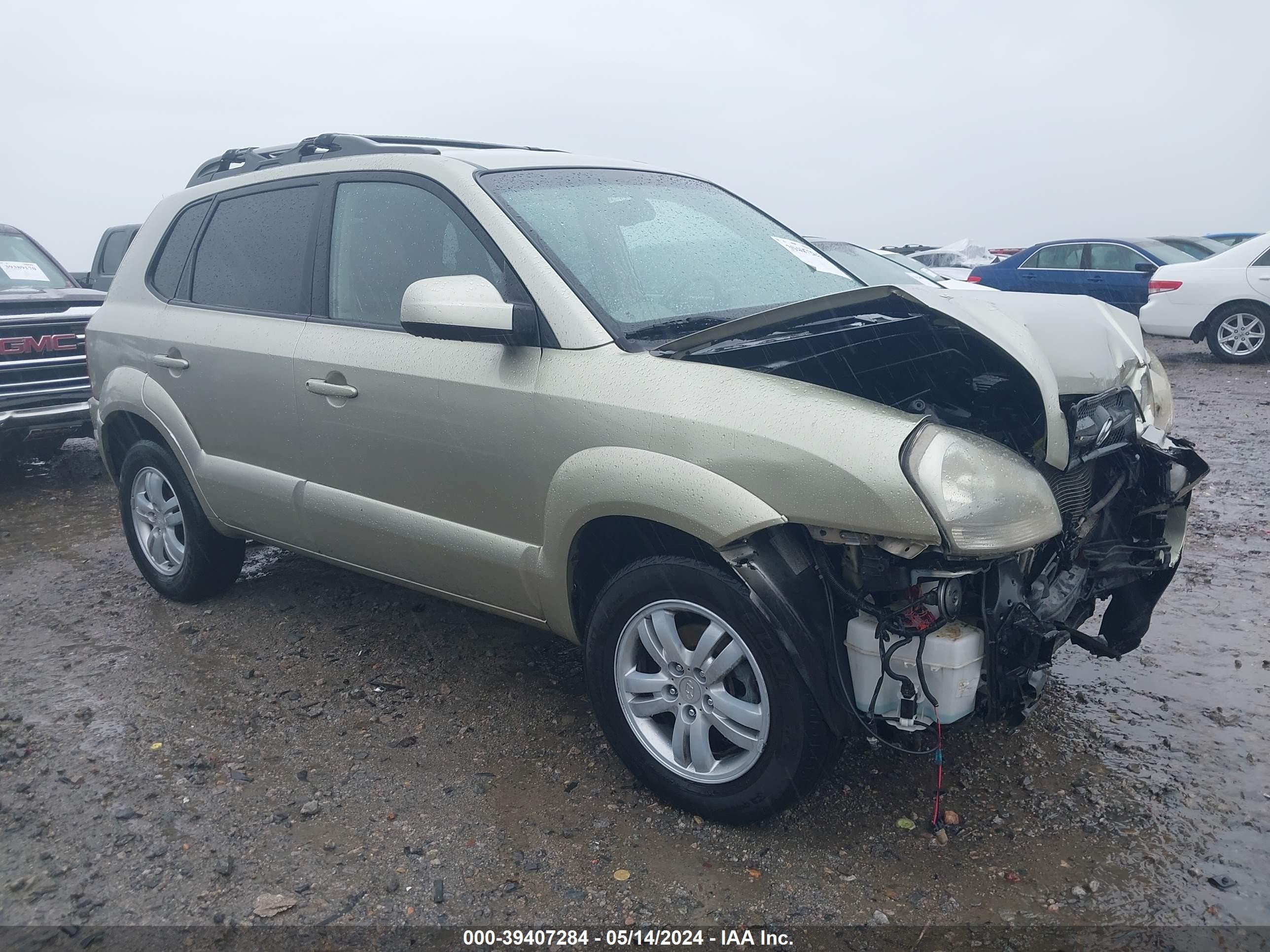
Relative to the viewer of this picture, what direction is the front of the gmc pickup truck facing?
facing the viewer and to the right of the viewer

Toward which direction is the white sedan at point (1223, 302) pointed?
to the viewer's right

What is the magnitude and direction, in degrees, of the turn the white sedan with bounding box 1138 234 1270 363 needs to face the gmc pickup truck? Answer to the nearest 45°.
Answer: approximately 135° to its right

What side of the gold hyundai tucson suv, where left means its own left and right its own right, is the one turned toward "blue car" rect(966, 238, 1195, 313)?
left

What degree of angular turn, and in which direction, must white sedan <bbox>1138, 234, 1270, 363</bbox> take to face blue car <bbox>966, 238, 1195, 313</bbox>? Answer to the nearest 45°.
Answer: approximately 135° to its left

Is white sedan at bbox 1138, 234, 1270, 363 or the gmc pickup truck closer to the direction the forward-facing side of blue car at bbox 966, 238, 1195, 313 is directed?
the white sedan

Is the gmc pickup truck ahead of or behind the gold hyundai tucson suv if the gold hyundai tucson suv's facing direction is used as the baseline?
behind

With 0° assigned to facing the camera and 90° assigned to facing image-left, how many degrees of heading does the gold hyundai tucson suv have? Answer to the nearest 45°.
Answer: approximately 315°
